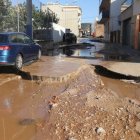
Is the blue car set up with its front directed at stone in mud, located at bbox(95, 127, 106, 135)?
no

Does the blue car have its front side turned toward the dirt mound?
no
